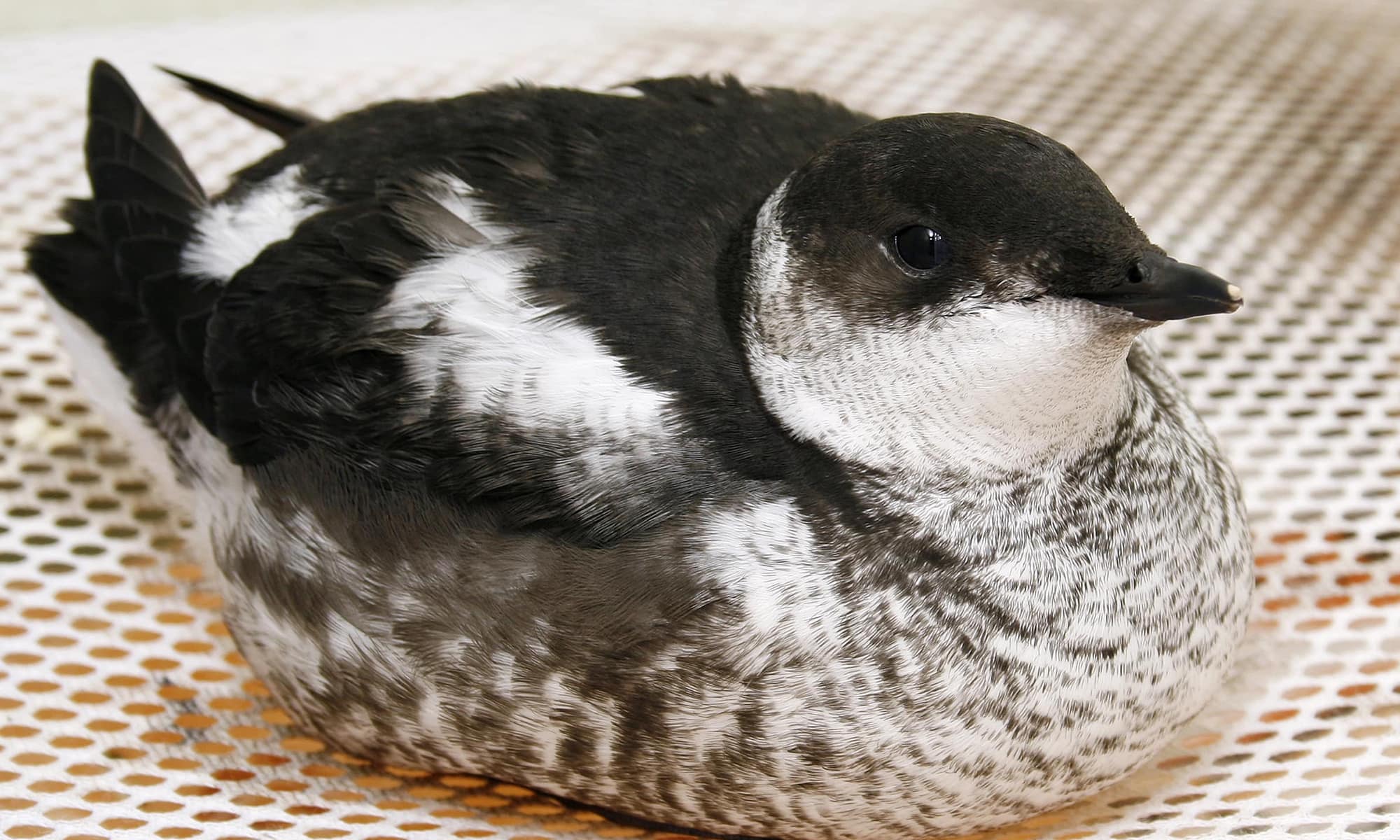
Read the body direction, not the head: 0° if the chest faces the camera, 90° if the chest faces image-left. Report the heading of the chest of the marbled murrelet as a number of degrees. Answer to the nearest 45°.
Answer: approximately 315°
